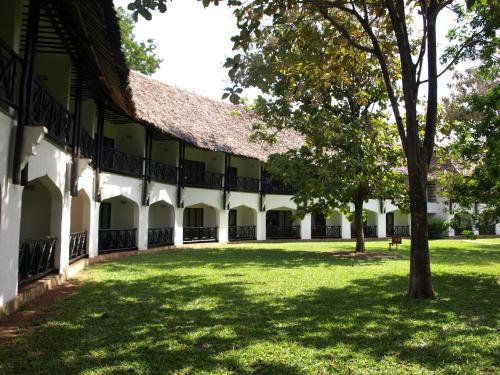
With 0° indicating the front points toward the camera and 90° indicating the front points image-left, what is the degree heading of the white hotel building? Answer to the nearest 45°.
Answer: approximately 315°

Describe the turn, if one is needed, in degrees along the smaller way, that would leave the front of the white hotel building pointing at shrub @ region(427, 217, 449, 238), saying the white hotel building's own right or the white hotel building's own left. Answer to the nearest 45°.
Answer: approximately 90° to the white hotel building's own left

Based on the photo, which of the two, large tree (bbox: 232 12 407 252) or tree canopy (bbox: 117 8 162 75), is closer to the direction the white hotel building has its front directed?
the large tree
